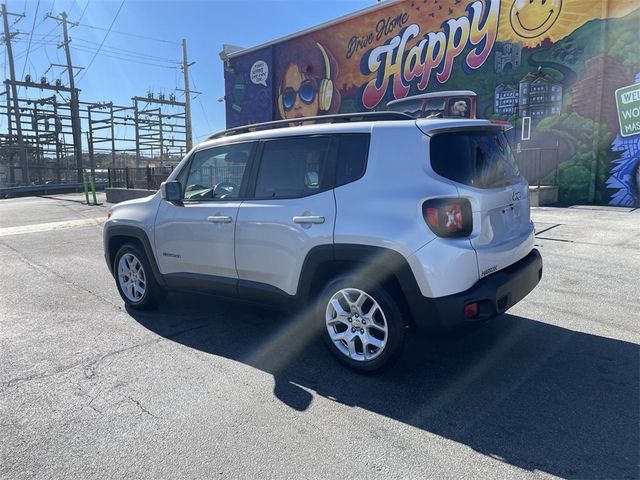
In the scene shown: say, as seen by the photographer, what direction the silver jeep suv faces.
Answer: facing away from the viewer and to the left of the viewer

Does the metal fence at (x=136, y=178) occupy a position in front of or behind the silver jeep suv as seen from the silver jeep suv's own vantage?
in front

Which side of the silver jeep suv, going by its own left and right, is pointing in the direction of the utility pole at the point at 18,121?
front

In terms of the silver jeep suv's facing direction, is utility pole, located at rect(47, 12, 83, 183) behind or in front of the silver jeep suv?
in front
